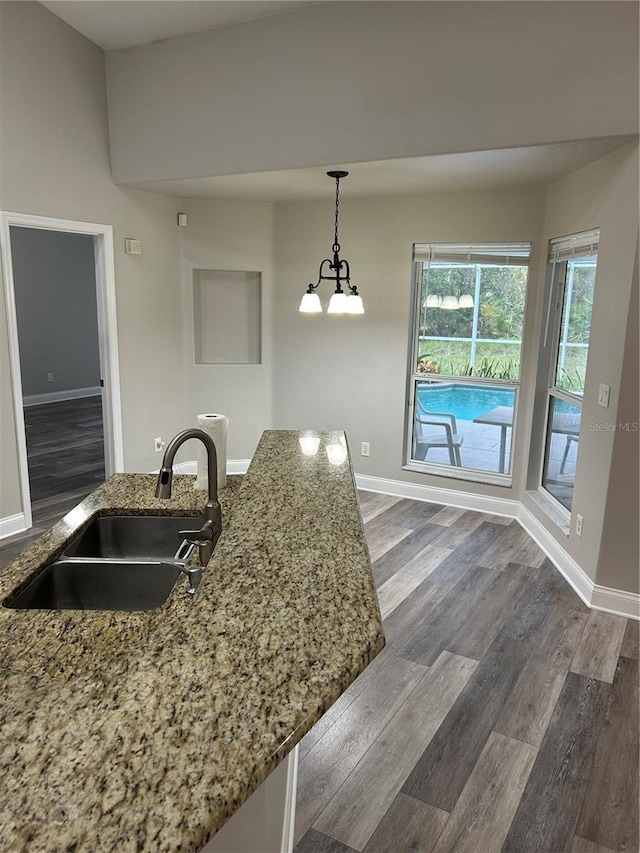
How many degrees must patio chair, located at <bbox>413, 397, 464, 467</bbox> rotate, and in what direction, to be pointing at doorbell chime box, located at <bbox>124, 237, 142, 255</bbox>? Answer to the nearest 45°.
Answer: approximately 180°

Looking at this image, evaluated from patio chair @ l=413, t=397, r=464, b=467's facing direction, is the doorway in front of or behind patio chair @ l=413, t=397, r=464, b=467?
behind

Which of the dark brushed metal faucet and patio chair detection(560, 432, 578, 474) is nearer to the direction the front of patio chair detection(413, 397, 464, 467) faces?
the patio chair

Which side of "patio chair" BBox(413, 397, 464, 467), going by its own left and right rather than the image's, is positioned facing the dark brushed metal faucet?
right

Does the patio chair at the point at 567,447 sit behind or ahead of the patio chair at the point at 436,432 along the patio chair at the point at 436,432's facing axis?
ahead

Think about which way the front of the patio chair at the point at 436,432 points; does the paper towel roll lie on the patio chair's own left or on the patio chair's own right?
on the patio chair's own right

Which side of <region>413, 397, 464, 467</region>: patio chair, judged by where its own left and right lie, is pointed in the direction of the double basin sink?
right

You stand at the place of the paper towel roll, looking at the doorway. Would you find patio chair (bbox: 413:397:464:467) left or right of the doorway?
right

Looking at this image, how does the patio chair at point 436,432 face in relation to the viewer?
to the viewer's right
